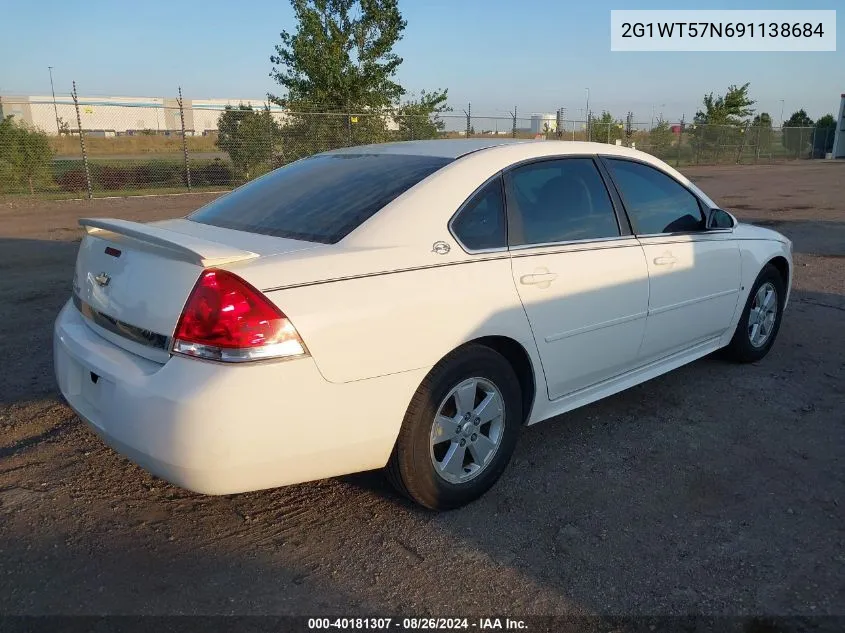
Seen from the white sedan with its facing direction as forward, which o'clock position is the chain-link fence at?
The chain-link fence is roughly at 10 o'clock from the white sedan.

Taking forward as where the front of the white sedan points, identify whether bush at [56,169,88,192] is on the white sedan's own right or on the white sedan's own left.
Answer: on the white sedan's own left

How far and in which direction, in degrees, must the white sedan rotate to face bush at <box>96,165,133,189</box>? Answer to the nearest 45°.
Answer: approximately 90° to its left

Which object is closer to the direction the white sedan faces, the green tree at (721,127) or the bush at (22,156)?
the green tree

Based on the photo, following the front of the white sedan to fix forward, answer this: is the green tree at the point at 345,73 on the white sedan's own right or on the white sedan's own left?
on the white sedan's own left

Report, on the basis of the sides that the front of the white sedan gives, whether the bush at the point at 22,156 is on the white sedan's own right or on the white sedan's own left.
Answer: on the white sedan's own left

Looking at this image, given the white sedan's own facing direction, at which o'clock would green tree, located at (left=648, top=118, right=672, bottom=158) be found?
The green tree is roughly at 11 o'clock from the white sedan.

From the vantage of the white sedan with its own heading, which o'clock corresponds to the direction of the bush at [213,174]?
The bush is roughly at 10 o'clock from the white sedan.

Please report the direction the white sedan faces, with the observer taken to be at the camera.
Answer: facing away from the viewer and to the right of the viewer

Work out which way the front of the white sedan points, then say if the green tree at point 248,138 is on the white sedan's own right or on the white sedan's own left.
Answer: on the white sedan's own left

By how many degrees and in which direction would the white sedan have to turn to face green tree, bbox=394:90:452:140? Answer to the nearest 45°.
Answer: approximately 45° to its left
